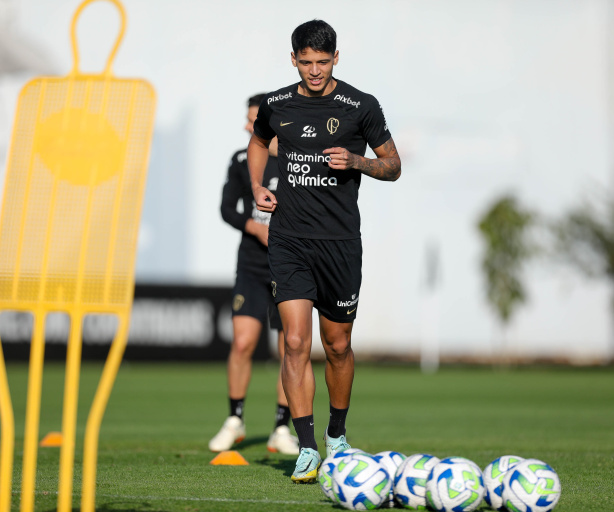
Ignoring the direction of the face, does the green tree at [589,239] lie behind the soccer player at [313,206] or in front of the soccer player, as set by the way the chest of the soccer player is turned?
behind

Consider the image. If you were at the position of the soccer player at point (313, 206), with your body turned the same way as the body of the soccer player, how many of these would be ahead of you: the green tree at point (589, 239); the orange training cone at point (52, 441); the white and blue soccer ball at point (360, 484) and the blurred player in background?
1

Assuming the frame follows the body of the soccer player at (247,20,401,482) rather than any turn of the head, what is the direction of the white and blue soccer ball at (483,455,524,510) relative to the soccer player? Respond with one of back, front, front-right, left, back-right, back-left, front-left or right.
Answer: front-left

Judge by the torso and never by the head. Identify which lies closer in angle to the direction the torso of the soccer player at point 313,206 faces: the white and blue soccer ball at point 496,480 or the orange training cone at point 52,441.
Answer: the white and blue soccer ball

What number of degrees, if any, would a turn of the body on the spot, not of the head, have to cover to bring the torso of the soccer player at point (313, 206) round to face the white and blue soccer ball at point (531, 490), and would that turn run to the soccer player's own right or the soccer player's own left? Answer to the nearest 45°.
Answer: approximately 45° to the soccer player's own left

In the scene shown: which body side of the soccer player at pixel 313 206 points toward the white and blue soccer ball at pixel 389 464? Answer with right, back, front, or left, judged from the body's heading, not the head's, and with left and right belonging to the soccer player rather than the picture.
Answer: front

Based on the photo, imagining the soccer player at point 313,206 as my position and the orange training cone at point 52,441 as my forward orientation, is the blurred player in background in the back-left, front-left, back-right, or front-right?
front-right

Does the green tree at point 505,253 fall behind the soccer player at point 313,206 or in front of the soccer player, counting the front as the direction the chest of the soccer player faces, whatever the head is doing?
behind

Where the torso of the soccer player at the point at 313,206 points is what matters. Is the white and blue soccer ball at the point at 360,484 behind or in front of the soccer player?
in front

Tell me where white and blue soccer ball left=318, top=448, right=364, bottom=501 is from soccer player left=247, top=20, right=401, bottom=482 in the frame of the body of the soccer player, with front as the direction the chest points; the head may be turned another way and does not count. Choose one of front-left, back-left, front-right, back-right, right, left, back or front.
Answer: front

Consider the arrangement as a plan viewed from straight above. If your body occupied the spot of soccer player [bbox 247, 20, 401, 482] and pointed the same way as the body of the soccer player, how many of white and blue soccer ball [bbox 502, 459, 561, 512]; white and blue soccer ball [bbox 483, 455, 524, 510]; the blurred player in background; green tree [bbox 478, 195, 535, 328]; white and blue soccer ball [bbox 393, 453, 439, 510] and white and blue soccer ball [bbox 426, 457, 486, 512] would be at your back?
2

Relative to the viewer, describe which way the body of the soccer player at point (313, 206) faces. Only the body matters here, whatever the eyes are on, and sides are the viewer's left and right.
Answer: facing the viewer
